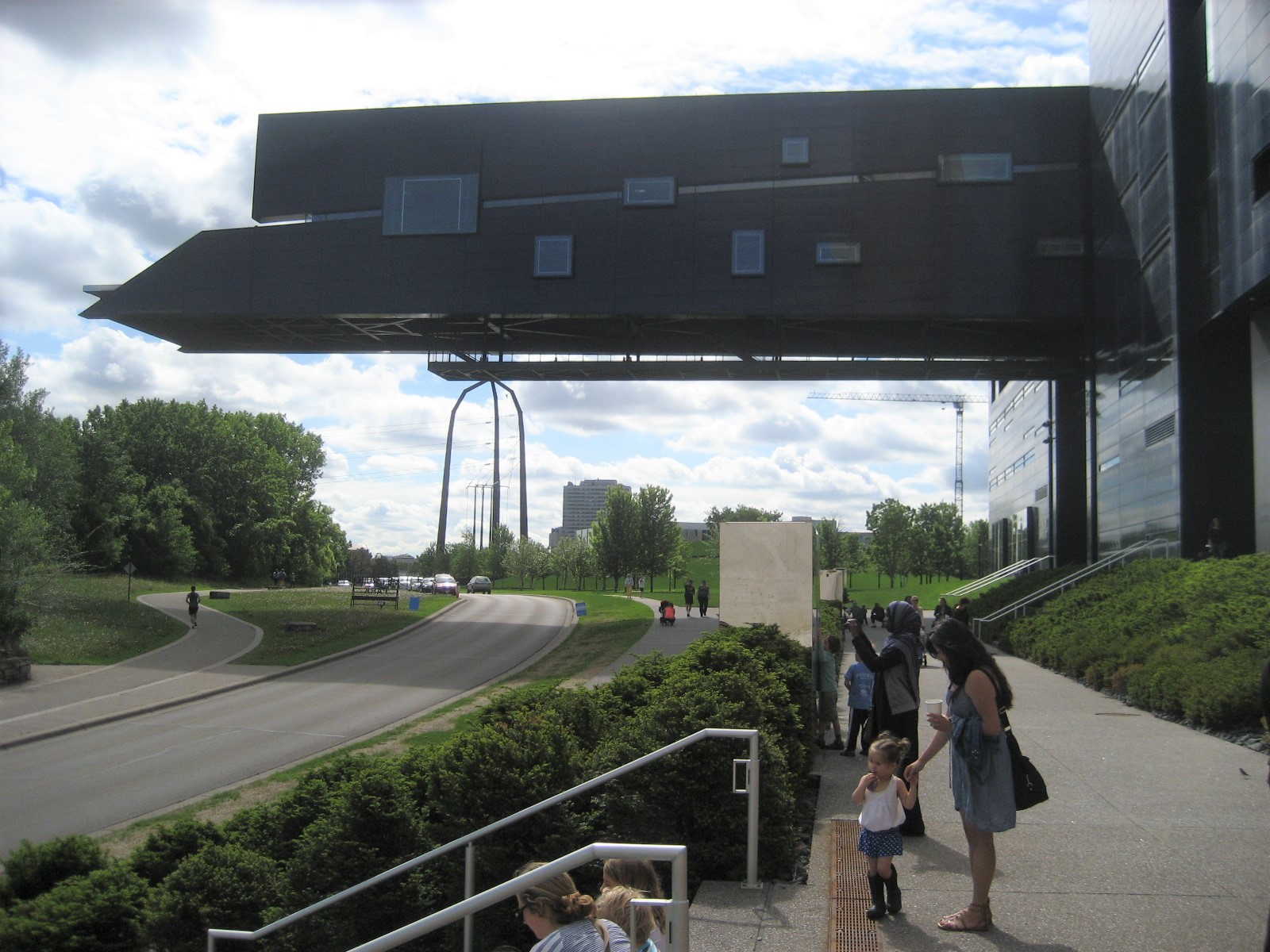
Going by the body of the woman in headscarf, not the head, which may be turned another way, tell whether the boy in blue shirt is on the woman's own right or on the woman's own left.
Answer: on the woman's own right

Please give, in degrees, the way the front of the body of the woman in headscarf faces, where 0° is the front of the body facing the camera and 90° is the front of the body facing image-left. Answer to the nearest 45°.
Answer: approximately 90°

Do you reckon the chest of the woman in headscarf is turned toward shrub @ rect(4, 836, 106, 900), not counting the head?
yes

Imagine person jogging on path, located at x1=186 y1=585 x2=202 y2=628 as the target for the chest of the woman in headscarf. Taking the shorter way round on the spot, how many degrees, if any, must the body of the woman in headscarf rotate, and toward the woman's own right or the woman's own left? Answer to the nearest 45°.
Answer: approximately 45° to the woman's own right

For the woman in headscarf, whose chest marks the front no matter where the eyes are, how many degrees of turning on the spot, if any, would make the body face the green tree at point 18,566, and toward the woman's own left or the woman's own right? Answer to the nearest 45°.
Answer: approximately 45° to the woman's own right

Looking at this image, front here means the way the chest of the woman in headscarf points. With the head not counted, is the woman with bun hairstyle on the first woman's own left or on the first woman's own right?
on the first woman's own left

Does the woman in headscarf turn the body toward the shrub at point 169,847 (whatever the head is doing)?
yes

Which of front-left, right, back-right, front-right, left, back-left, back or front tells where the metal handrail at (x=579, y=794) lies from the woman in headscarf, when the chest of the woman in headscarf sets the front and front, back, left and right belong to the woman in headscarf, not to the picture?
front-left
